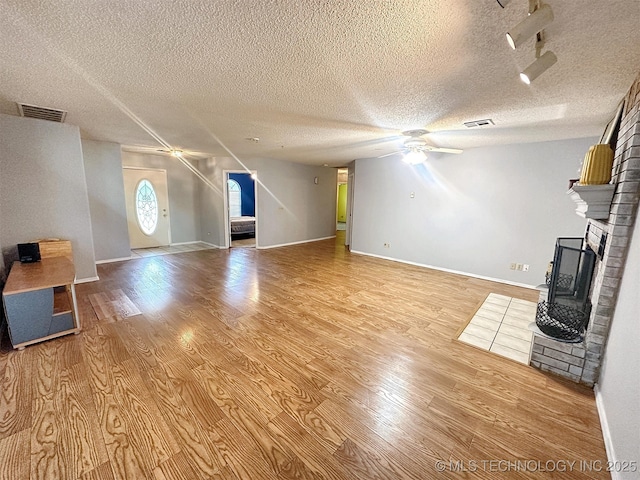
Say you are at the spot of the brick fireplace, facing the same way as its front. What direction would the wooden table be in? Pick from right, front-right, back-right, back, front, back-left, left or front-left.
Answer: front-left

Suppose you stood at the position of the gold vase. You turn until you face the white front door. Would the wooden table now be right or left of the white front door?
left

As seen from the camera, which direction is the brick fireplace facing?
to the viewer's left

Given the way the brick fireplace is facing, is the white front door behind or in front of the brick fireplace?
in front
